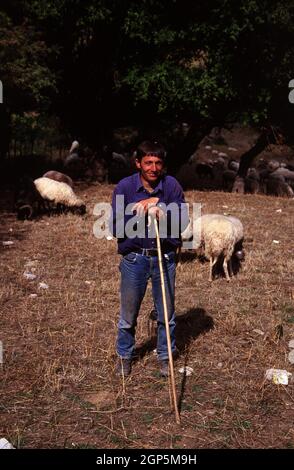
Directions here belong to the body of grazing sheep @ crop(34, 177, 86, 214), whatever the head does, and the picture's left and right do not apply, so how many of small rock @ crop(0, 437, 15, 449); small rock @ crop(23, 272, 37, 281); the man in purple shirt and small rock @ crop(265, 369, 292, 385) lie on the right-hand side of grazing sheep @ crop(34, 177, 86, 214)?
4

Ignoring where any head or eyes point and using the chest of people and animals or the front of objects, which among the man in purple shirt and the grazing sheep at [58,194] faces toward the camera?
the man in purple shirt

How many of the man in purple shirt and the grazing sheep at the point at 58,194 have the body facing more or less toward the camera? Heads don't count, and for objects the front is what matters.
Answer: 1

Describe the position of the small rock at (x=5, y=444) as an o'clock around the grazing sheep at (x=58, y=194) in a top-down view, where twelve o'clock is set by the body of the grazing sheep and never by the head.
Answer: The small rock is roughly at 3 o'clock from the grazing sheep.

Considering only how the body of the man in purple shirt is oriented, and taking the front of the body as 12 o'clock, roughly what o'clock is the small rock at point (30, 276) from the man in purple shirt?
The small rock is roughly at 5 o'clock from the man in purple shirt.

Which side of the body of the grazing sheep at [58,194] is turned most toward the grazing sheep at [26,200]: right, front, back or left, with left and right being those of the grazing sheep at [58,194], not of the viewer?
back

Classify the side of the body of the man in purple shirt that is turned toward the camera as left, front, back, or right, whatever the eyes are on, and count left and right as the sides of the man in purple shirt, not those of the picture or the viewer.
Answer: front

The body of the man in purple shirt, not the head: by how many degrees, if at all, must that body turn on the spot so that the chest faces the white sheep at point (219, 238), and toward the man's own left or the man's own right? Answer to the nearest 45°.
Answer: approximately 180°

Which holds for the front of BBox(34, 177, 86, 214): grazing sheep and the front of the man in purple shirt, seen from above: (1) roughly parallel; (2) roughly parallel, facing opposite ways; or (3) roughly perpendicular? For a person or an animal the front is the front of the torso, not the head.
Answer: roughly perpendicular

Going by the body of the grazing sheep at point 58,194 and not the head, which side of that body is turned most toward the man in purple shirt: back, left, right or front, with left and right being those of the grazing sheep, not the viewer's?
right

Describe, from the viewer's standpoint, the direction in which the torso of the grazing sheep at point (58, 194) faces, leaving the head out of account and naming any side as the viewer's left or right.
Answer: facing to the right of the viewer
